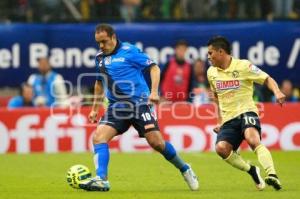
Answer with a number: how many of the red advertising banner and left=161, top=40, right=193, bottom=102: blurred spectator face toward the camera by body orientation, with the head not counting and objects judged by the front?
2

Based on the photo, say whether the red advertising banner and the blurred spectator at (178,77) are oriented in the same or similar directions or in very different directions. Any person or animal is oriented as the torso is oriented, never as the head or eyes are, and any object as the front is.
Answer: same or similar directions

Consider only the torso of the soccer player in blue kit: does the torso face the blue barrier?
no

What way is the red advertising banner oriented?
toward the camera

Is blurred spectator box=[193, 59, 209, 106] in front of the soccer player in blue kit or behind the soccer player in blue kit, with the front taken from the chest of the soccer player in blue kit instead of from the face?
behind

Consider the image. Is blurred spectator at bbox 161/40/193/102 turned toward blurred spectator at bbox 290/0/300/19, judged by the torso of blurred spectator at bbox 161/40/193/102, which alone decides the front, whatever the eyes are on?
no

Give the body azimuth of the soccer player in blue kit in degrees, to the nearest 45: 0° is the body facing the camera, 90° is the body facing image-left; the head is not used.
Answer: approximately 45°

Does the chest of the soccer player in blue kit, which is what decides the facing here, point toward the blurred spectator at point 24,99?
no
